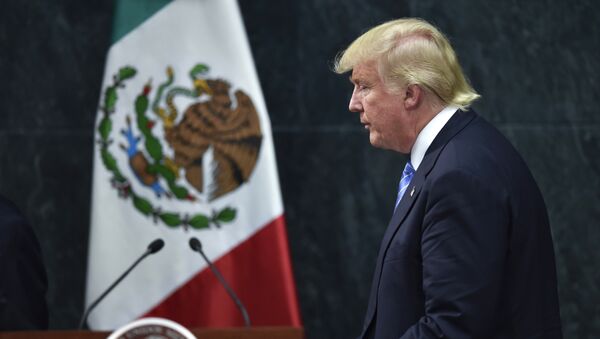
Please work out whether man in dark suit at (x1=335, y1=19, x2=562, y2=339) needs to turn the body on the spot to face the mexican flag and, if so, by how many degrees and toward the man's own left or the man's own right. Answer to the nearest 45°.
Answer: approximately 45° to the man's own right

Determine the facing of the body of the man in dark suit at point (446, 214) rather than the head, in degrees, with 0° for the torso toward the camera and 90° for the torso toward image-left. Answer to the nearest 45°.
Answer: approximately 90°

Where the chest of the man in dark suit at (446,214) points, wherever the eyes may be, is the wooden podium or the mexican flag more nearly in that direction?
the wooden podium

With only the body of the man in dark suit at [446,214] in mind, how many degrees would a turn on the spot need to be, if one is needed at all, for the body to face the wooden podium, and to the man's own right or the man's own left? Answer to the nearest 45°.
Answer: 0° — they already face it

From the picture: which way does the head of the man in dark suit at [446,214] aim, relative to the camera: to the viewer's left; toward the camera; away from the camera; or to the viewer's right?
to the viewer's left
